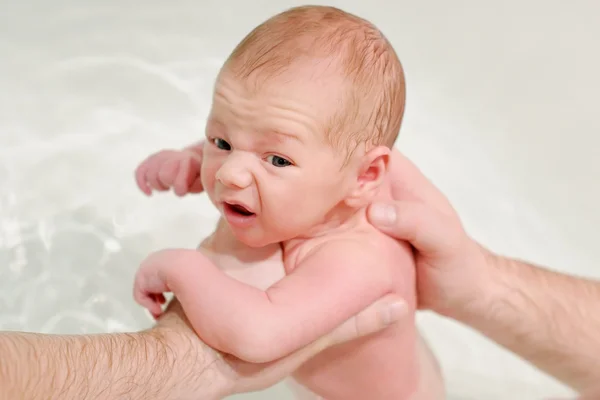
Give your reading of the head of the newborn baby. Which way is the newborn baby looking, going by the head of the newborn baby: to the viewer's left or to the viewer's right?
to the viewer's left

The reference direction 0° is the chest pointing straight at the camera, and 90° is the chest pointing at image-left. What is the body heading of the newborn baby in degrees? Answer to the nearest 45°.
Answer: approximately 45°
